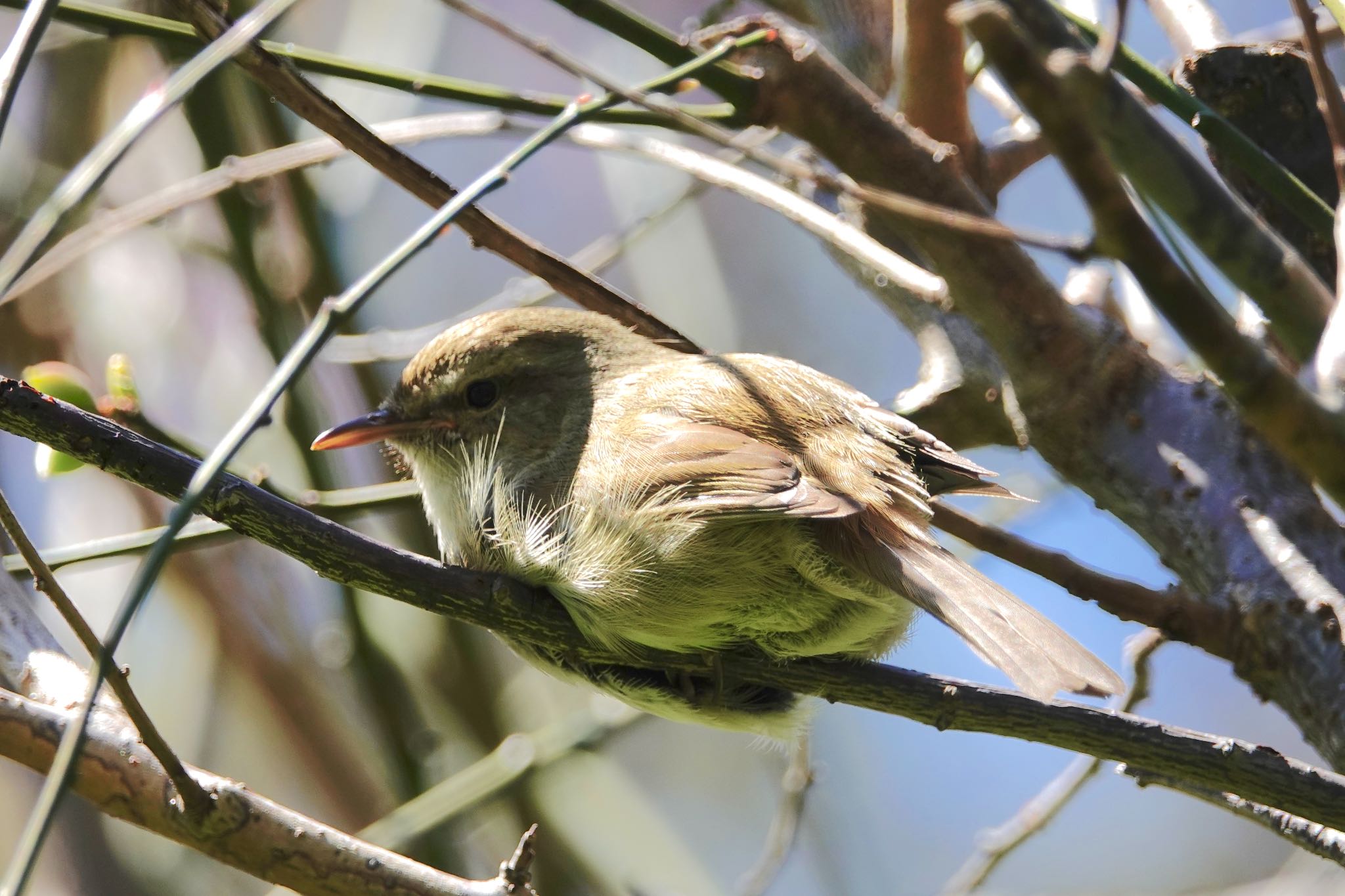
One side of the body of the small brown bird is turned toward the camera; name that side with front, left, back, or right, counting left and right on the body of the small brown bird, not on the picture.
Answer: left

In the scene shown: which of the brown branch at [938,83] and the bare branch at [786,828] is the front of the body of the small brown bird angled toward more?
the bare branch

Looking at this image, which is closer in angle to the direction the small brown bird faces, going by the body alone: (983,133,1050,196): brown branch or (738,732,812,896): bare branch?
the bare branch
